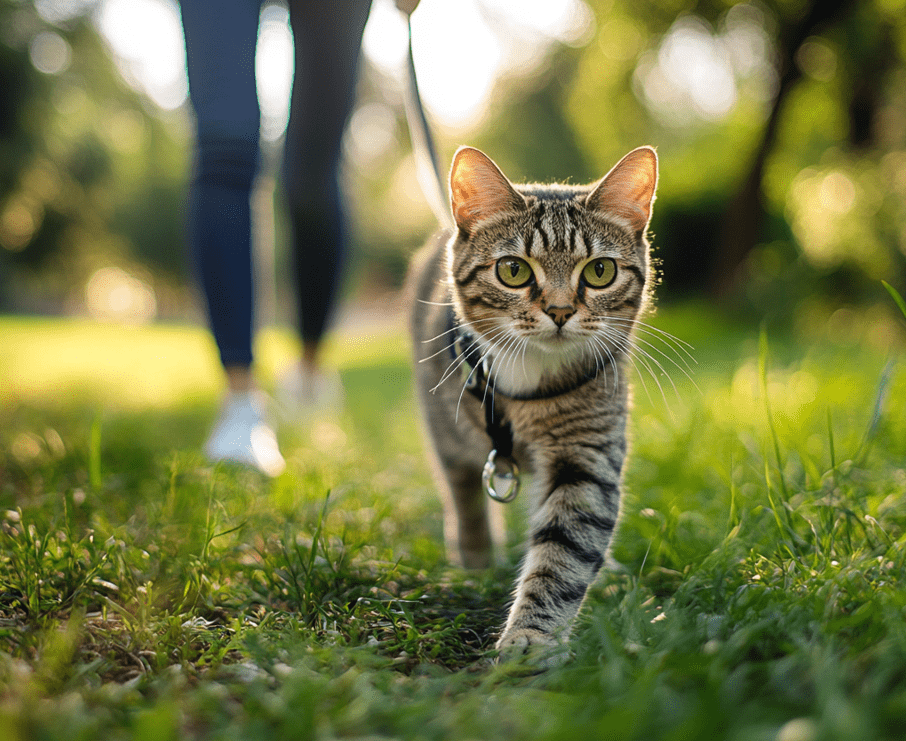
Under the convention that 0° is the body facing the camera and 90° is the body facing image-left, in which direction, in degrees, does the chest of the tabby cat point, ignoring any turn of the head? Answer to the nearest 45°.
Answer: approximately 0°
